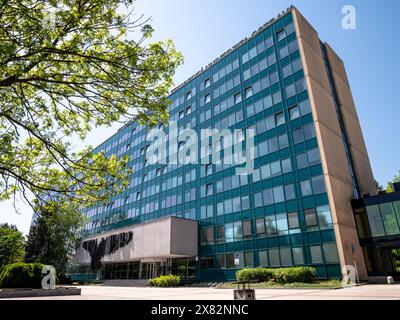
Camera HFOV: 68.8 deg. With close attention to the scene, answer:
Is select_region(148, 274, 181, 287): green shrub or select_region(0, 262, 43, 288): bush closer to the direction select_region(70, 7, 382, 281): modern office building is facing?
the bush

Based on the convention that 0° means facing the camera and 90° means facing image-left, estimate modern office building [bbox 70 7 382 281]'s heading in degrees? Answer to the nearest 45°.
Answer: approximately 45°

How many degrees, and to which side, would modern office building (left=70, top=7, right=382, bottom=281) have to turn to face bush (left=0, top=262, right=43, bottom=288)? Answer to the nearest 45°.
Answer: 0° — it already faces it
